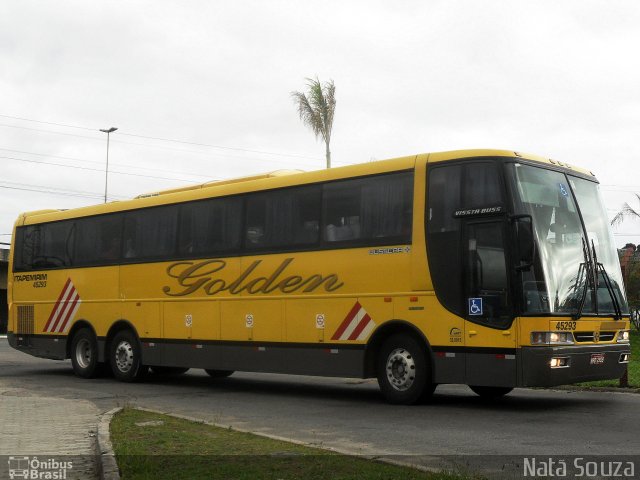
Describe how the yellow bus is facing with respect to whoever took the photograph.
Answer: facing the viewer and to the right of the viewer

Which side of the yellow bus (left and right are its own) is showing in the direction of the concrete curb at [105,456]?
right
